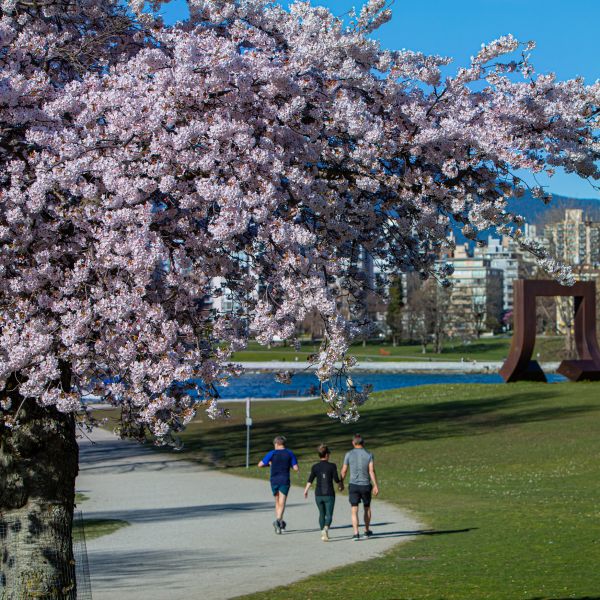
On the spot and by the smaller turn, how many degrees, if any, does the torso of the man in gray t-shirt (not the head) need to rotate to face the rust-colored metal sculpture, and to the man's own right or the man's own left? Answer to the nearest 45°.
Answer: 0° — they already face it

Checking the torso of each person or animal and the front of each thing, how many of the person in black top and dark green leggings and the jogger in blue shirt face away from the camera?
2

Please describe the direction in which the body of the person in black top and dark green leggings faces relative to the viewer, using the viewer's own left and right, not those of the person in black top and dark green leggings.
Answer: facing away from the viewer

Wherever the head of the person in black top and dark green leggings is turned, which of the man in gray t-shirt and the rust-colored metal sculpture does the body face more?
the rust-colored metal sculpture

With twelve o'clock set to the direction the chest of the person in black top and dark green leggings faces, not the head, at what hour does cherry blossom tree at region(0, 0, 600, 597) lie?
The cherry blossom tree is roughly at 6 o'clock from the person in black top and dark green leggings.

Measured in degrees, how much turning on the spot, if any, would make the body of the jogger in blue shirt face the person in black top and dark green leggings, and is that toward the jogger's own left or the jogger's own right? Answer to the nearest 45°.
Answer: approximately 135° to the jogger's own right

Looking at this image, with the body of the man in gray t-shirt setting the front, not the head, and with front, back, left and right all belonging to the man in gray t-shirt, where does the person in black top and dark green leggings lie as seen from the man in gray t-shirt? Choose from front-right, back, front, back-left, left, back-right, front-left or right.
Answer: left

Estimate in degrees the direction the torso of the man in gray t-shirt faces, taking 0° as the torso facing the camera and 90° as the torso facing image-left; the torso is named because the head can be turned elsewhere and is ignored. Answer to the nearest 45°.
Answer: approximately 180°

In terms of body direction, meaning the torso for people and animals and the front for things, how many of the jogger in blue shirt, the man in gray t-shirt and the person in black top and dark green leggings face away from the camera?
3

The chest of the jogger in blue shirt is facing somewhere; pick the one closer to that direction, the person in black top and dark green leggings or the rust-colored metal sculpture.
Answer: the rust-colored metal sculpture

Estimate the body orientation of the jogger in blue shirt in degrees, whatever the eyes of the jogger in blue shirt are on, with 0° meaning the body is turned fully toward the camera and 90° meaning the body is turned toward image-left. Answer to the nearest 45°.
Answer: approximately 180°

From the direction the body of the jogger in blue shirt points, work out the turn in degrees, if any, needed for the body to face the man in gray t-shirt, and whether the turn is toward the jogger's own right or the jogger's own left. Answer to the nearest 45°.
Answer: approximately 135° to the jogger's own right
